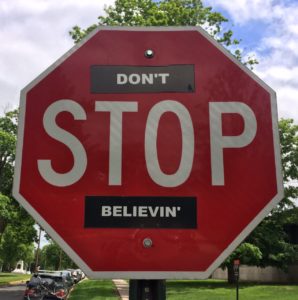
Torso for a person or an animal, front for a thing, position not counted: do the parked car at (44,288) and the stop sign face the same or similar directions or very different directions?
very different directions

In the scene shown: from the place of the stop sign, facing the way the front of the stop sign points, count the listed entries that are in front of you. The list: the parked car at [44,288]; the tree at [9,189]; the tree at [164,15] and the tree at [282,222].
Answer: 0

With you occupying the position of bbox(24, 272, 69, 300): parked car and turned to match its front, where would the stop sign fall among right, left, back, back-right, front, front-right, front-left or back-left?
back

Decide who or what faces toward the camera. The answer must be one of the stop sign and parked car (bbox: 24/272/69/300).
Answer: the stop sign

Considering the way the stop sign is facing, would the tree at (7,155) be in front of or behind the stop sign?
behind

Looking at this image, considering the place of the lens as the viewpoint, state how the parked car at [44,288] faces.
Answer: facing away from the viewer

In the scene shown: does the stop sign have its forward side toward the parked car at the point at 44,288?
no

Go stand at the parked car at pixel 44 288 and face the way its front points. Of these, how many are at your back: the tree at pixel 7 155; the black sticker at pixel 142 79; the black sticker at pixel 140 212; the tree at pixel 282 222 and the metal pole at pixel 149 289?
3

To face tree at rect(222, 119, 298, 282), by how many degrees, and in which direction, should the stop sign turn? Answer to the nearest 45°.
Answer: approximately 180°

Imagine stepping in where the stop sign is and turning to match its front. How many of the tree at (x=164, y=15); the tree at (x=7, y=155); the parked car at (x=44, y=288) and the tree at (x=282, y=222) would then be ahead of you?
0
